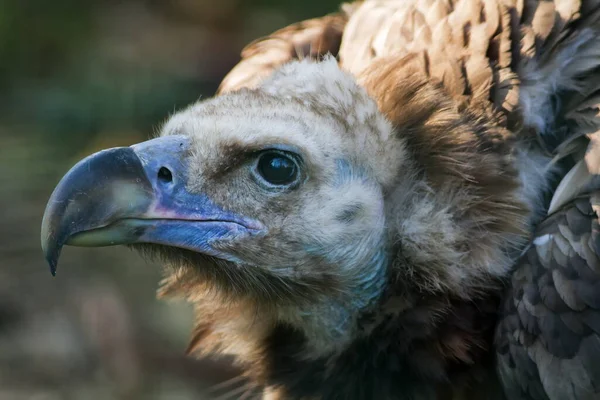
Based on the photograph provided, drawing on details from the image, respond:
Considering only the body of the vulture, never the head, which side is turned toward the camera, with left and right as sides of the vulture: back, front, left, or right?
left
